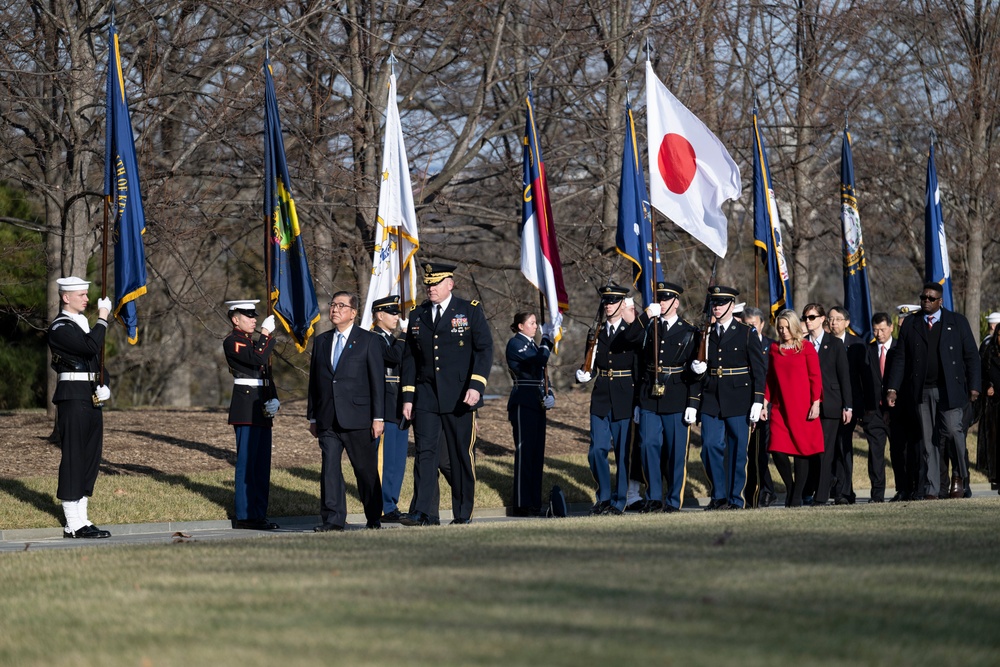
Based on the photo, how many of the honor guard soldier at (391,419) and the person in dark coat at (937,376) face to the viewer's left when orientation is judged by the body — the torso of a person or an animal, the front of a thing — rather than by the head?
0

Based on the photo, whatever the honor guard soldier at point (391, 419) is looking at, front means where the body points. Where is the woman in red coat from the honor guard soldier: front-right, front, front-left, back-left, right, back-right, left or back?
front-left

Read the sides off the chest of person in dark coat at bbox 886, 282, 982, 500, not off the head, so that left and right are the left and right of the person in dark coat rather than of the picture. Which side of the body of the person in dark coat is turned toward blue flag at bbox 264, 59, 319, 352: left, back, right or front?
right

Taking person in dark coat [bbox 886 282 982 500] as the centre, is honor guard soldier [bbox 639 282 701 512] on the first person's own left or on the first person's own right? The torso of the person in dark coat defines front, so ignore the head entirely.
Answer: on the first person's own right

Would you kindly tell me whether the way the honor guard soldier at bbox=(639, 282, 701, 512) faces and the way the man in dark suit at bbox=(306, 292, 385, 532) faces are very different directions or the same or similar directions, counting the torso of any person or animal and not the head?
same or similar directions

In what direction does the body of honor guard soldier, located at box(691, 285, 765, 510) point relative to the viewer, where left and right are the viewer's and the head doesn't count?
facing the viewer and to the left of the viewer

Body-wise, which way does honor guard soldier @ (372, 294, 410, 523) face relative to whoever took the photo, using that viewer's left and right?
facing the viewer and to the right of the viewer

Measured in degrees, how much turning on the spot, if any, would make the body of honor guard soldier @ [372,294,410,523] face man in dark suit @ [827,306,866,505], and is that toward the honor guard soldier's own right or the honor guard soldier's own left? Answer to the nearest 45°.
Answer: approximately 45° to the honor guard soldier's own left

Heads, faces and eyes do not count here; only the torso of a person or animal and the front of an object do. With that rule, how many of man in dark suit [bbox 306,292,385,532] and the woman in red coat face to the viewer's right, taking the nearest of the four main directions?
0

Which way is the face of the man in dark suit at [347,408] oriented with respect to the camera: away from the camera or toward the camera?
toward the camera
